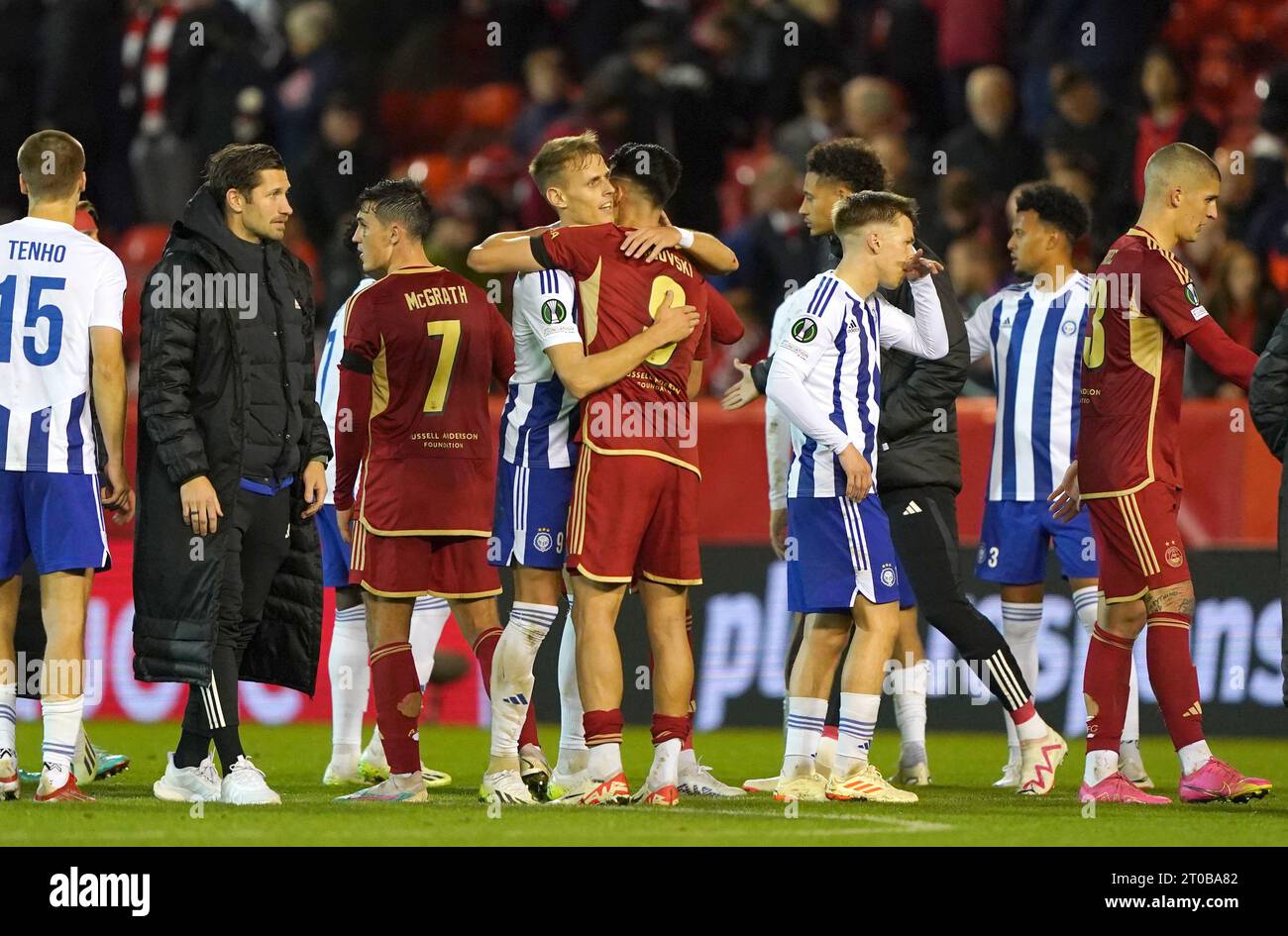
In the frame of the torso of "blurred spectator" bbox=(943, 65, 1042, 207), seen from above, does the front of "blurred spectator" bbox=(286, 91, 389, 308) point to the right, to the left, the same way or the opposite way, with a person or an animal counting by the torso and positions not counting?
the same way

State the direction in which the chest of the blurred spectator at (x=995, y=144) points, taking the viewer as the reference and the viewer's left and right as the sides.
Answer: facing the viewer

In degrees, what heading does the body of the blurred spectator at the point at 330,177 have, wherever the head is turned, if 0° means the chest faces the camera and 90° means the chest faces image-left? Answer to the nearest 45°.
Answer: approximately 0°

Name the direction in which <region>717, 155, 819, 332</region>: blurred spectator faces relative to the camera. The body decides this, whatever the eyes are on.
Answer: toward the camera

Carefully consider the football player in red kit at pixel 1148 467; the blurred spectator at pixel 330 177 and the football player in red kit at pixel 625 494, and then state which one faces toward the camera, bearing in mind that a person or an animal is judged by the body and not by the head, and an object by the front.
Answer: the blurred spectator

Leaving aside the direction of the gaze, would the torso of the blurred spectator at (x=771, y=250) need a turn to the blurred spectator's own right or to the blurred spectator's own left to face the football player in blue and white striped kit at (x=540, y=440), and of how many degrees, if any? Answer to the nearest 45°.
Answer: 0° — they already face them

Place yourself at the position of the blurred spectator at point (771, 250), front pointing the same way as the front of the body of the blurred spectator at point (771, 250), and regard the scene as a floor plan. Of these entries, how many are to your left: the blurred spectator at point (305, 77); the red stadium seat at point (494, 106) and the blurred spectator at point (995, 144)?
1

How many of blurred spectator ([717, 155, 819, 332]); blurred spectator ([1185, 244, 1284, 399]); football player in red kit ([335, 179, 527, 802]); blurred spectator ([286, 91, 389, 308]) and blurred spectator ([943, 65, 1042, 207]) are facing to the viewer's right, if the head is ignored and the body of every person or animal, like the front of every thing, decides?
0

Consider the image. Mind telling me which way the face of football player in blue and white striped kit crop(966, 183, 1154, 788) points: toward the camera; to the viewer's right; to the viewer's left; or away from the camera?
to the viewer's left

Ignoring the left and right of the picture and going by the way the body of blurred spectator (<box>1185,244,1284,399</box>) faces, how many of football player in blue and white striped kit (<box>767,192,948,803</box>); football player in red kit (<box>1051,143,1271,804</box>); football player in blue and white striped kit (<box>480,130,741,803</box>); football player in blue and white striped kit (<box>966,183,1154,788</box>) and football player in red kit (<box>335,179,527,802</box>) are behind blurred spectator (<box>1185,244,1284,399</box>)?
0

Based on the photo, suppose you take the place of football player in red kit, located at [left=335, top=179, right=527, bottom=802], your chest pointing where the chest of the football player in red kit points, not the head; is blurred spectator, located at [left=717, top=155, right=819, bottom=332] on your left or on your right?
on your right

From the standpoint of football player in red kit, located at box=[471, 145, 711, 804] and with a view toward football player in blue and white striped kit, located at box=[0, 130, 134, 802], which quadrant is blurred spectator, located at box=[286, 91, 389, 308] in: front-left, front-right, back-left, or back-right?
front-right

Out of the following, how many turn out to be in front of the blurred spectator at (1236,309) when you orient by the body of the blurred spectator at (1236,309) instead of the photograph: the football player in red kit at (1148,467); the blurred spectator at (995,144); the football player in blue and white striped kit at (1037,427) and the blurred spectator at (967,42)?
2

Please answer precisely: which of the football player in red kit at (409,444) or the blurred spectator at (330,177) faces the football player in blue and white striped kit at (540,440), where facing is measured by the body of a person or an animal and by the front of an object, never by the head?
the blurred spectator

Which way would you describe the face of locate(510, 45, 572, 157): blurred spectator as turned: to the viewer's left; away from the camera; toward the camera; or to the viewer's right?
toward the camera
